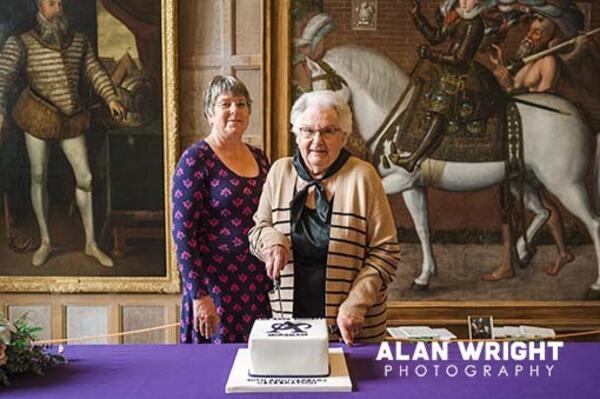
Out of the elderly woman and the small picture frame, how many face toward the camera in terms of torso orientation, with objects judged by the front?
2

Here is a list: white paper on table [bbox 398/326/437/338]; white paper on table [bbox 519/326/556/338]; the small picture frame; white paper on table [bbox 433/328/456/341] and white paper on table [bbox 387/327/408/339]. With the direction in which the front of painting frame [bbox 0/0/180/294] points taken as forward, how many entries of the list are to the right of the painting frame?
0

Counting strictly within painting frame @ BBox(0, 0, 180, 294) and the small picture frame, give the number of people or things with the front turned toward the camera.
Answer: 2

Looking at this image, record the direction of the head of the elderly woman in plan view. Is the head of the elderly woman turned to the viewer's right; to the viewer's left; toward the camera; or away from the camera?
toward the camera

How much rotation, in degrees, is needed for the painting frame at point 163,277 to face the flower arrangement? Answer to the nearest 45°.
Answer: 0° — it already faces it

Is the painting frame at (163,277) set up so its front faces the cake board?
yes

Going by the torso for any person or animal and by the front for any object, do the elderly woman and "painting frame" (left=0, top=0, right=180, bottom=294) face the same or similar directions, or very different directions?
same or similar directions

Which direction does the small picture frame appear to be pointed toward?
toward the camera

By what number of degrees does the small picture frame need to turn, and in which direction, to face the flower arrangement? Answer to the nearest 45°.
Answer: approximately 45° to its right

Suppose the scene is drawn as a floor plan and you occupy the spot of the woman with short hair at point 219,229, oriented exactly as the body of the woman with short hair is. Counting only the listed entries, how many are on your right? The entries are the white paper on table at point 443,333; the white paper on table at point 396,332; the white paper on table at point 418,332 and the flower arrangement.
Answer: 1

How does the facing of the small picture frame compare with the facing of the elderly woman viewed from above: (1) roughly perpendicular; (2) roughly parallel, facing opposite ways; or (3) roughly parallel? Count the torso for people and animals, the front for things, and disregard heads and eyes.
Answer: roughly parallel

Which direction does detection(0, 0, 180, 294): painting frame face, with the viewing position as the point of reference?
facing the viewer

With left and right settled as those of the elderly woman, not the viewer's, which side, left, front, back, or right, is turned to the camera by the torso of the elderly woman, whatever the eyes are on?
front

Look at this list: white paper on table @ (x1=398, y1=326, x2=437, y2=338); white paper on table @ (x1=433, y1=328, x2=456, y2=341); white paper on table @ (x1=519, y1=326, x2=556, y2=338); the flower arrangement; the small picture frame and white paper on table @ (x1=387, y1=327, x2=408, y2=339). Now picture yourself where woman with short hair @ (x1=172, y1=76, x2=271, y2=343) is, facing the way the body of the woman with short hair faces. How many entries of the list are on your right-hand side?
1
